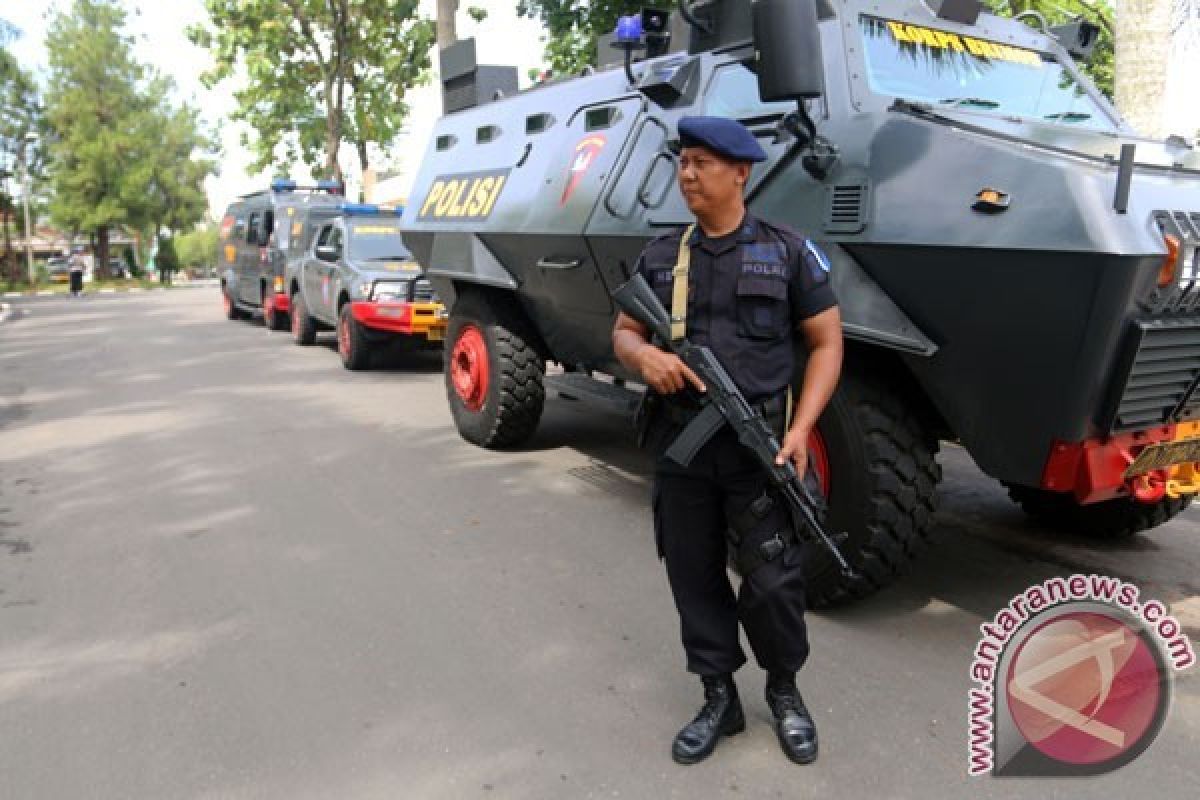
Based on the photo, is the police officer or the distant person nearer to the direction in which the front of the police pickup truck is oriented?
the police officer

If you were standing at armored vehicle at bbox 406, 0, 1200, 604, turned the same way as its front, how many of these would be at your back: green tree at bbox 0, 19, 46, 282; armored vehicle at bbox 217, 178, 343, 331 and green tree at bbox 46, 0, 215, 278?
3

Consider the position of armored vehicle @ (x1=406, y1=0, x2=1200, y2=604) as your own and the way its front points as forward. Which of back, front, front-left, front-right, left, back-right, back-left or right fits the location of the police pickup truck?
back

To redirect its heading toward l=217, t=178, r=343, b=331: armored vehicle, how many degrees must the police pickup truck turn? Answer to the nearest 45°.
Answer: approximately 135° to its left

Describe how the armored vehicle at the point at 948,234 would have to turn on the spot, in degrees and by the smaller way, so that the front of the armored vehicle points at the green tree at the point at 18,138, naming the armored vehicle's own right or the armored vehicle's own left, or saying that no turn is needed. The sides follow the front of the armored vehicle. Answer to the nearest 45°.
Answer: approximately 180°

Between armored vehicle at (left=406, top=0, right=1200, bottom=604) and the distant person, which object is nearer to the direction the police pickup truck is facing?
the armored vehicle

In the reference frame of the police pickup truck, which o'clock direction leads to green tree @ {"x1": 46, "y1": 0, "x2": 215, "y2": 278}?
The green tree is roughly at 7 o'clock from the police pickup truck.

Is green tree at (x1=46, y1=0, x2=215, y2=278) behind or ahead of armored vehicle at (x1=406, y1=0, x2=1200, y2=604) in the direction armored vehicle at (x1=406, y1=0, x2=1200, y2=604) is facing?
behind

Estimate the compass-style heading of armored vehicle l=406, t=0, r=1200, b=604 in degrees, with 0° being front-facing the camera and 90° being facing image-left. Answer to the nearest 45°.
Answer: approximately 315°

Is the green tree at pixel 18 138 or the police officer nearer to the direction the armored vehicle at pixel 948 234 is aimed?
the police officer

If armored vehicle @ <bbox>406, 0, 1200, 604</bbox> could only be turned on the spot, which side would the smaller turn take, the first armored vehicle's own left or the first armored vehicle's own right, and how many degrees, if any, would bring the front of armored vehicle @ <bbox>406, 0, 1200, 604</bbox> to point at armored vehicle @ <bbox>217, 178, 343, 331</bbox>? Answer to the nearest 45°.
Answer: approximately 180°

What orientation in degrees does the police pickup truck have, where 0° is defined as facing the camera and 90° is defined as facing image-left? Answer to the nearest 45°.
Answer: approximately 315°

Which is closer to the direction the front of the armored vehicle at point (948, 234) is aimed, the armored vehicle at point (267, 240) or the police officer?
the police officer
